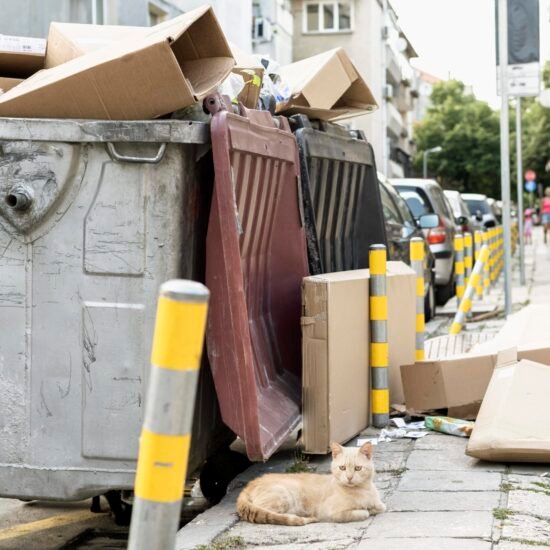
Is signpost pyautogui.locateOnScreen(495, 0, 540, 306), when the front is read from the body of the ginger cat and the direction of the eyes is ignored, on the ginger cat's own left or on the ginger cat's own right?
on the ginger cat's own left

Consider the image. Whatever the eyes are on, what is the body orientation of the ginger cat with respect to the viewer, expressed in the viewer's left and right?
facing to the right of the viewer

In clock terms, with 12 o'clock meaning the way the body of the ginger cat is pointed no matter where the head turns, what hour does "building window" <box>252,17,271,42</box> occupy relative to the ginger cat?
The building window is roughly at 9 o'clock from the ginger cat.

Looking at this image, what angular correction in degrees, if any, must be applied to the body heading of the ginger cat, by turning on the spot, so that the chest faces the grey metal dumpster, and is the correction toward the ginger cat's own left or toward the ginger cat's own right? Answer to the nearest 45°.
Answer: approximately 180°

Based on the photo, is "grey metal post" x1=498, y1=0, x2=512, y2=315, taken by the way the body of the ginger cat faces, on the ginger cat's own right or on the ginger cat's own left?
on the ginger cat's own left

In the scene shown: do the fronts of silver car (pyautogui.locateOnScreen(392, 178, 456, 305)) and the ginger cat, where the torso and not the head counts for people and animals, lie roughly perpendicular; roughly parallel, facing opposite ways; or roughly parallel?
roughly perpendicular
